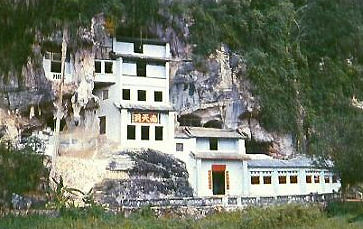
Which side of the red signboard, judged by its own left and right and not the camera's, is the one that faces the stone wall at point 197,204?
front

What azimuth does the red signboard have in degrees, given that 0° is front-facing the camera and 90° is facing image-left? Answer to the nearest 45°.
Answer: approximately 0°

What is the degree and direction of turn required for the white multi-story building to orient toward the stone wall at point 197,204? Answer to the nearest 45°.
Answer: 0° — it already faces it
